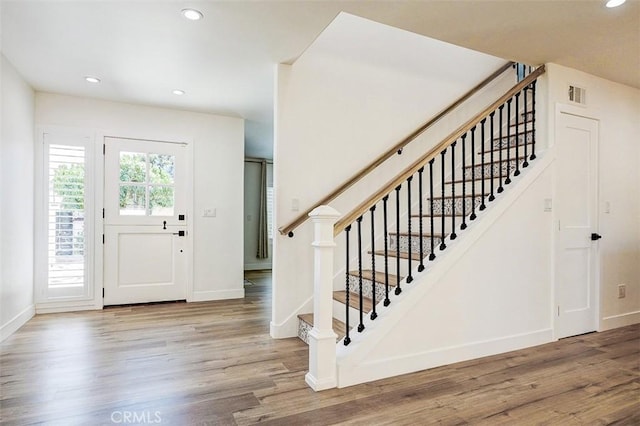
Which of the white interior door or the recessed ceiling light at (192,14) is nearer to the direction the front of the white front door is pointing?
the recessed ceiling light

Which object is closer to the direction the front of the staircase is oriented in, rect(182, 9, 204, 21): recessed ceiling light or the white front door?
the recessed ceiling light

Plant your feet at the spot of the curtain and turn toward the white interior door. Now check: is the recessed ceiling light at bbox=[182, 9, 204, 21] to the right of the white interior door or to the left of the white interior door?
right

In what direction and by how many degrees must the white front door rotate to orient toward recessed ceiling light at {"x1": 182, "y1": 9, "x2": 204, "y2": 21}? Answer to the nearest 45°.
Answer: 0° — it already faces it

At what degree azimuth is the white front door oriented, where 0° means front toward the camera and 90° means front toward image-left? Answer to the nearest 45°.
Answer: approximately 0°

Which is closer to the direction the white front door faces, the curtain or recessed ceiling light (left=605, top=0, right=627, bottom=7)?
the recessed ceiling light
